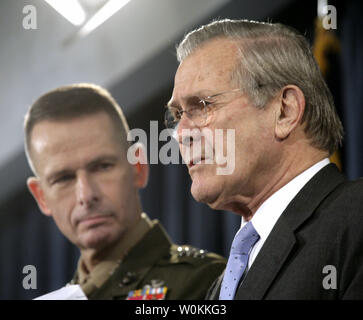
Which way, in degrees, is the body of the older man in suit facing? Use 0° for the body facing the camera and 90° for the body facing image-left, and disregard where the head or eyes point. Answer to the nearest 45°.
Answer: approximately 45°

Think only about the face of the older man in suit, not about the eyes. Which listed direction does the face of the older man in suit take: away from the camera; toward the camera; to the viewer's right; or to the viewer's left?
to the viewer's left
